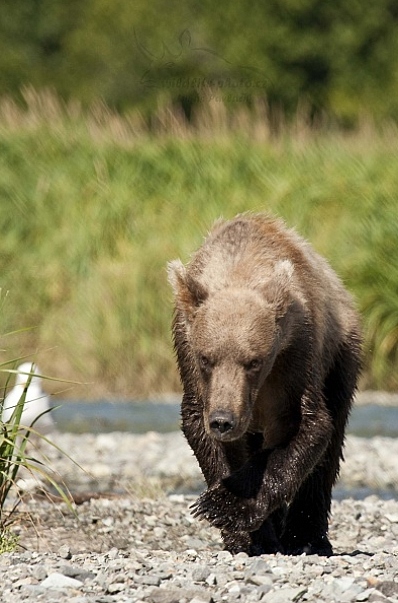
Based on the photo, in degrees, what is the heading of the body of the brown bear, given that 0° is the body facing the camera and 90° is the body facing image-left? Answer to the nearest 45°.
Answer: approximately 0°

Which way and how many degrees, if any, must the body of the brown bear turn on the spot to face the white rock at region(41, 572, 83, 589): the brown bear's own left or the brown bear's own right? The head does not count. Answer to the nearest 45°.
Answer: approximately 45° to the brown bear's own right
